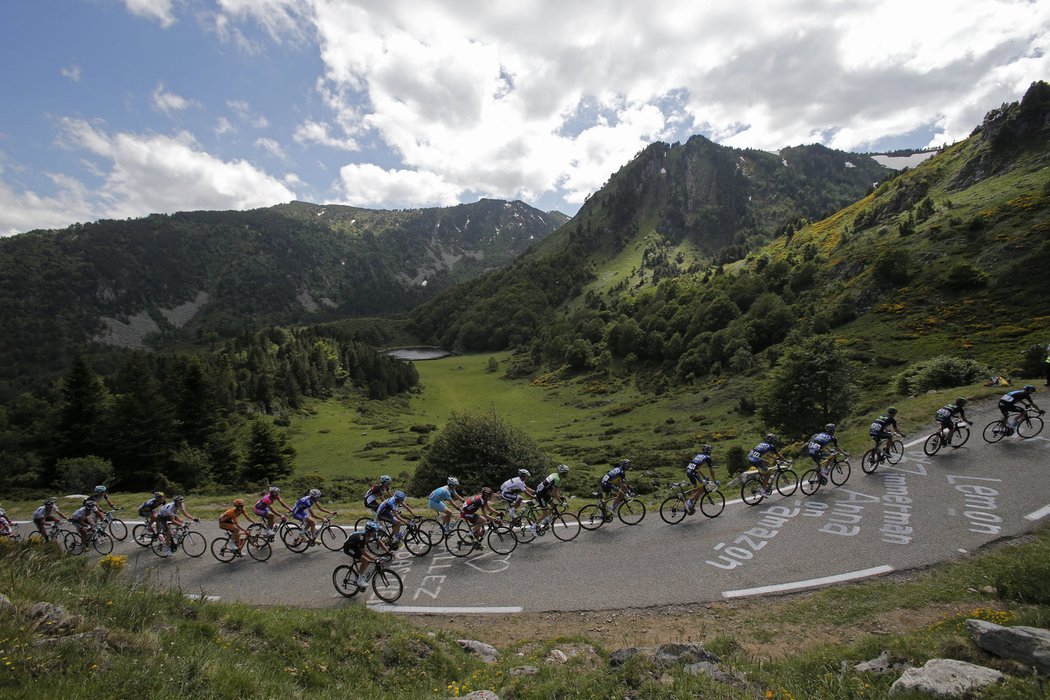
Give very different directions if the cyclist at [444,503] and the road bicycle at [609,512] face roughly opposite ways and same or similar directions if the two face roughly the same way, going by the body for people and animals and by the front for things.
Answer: same or similar directions

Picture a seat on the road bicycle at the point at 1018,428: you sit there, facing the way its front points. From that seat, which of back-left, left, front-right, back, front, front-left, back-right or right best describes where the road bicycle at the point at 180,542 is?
back-right

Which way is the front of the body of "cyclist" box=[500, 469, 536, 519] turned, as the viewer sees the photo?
to the viewer's right

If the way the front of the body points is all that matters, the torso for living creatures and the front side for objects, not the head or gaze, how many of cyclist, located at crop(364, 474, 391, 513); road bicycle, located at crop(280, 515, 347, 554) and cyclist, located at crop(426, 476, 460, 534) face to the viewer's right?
3

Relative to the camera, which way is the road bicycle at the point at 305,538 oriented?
to the viewer's right

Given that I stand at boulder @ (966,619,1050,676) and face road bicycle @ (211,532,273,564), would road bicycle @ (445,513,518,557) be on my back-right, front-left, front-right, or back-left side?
front-right

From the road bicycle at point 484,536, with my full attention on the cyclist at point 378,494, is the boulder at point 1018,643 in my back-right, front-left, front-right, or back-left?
back-left

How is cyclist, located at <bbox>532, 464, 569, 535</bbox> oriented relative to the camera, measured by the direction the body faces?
to the viewer's right

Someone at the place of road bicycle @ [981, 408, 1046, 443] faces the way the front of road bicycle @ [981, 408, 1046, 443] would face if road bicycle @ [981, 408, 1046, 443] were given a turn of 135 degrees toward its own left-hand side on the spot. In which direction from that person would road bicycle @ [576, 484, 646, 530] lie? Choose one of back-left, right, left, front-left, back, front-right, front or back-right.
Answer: left

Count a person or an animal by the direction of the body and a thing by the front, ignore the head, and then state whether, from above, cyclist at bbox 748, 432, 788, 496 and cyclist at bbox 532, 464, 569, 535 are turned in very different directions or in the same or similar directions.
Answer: same or similar directions

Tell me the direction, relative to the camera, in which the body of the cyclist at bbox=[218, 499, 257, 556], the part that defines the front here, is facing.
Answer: to the viewer's right

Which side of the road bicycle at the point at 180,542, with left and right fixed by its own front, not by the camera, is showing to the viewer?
right

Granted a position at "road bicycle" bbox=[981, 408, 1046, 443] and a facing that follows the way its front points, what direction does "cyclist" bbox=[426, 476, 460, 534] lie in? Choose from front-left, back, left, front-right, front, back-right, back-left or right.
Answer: back-right

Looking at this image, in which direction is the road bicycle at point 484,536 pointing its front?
to the viewer's right

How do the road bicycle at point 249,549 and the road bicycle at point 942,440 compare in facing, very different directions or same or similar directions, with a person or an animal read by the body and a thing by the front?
same or similar directions

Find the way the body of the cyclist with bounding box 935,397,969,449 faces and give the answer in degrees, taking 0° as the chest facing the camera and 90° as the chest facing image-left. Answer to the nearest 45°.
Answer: approximately 225°

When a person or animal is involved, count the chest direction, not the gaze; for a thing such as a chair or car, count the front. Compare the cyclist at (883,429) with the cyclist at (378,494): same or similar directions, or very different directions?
same or similar directions

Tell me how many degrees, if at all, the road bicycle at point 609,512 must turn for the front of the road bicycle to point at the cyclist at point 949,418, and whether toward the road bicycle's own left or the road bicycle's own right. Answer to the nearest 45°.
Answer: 0° — it already faces them

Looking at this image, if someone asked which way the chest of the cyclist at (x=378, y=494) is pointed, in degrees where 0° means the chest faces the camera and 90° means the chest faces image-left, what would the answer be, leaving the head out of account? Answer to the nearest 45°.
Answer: approximately 270°

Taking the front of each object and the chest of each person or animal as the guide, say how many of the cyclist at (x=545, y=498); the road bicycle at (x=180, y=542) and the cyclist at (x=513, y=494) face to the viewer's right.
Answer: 3
